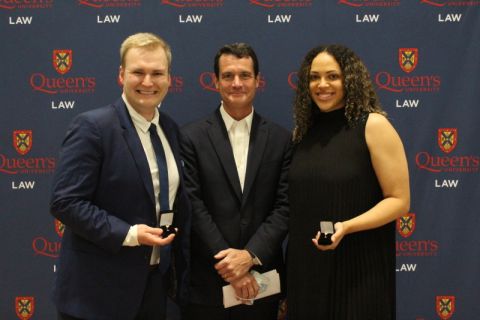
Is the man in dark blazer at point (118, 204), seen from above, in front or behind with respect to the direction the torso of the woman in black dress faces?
in front

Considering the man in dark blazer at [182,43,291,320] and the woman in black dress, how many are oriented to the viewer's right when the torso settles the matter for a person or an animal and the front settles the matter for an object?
0

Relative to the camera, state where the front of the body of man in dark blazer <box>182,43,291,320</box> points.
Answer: toward the camera

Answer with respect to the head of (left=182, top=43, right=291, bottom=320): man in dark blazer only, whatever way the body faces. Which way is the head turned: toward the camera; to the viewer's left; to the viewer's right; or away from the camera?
toward the camera

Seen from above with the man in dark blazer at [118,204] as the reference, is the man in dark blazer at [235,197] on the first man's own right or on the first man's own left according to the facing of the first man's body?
on the first man's own left

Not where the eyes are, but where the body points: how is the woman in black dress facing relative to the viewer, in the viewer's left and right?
facing the viewer and to the left of the viewer

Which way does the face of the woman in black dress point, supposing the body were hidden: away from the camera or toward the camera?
toward the camera

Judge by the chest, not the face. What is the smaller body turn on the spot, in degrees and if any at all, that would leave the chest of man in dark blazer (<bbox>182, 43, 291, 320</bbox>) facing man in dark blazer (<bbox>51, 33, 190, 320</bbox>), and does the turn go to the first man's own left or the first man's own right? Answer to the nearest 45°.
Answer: approximately 45° to the first man's own right

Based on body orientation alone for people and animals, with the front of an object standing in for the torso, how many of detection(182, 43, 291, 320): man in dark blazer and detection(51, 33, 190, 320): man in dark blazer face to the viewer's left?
0

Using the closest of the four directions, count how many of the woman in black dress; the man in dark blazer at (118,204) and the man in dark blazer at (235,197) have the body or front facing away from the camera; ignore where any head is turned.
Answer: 0

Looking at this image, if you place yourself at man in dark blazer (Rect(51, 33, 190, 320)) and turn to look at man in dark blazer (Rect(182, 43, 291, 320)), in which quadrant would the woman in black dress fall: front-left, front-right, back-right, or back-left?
front-right

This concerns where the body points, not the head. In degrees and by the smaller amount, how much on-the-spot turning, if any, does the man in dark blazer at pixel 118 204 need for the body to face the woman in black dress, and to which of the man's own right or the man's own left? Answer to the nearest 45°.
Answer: approximately 45° to the man's own left
